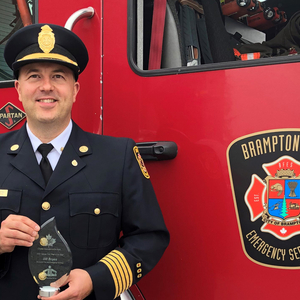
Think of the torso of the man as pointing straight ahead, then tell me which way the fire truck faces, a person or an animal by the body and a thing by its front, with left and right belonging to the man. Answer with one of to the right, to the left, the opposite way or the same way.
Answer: to the left

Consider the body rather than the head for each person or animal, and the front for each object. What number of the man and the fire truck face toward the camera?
1

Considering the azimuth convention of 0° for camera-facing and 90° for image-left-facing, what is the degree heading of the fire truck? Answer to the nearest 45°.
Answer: approximately 270°

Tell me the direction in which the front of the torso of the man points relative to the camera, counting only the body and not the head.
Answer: toward the camera
